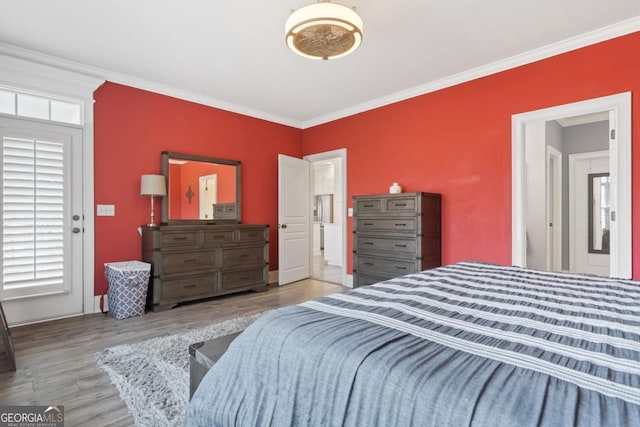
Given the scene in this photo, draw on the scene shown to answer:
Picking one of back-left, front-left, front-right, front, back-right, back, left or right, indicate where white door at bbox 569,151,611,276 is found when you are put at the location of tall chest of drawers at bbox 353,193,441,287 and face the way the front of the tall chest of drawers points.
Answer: back

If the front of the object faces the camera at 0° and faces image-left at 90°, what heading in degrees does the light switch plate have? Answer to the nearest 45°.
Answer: approximately 0°

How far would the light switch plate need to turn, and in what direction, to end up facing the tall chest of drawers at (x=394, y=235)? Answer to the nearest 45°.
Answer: approximately 45° to its left

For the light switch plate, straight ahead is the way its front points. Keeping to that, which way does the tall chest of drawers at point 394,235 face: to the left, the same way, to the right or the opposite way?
to the right

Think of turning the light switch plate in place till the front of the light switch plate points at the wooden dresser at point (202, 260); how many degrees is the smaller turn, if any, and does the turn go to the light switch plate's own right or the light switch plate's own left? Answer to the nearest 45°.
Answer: approximately 90° to the light switch plate's own left

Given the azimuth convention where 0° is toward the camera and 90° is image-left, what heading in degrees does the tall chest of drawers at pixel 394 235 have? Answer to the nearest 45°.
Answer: approximately 45°

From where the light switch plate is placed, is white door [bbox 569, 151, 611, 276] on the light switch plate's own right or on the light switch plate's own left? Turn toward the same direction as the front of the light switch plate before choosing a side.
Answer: on the light switch plate's own left

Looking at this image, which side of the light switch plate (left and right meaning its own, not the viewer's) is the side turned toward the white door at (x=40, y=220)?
right
